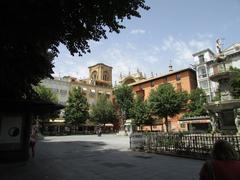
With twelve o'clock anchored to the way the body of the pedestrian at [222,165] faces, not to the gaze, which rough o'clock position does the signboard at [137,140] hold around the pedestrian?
The signboard is roughly at 11 o'clock from the pedestrian.

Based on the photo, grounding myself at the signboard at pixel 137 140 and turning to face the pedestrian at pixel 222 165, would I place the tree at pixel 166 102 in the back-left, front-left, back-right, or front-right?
back-left

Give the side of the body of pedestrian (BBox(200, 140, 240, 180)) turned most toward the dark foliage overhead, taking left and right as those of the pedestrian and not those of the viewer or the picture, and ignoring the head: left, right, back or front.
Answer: left

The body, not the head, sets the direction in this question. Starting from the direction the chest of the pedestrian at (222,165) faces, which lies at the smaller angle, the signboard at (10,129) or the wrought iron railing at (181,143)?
the wrought iron railing

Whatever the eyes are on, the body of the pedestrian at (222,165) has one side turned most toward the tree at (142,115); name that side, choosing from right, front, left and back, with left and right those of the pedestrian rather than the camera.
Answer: front

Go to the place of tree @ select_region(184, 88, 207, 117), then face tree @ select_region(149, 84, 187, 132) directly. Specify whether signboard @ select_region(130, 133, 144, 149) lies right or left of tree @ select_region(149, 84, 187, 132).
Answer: left

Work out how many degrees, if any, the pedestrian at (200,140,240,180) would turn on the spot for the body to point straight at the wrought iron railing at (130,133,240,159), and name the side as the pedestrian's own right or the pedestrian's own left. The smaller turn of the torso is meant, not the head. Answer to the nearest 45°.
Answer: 0° — they already face it

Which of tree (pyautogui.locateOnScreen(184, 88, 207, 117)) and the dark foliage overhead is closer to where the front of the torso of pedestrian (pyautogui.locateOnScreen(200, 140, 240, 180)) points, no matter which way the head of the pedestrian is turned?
the tree

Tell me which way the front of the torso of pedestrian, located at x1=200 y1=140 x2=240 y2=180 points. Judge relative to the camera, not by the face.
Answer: away from the camera

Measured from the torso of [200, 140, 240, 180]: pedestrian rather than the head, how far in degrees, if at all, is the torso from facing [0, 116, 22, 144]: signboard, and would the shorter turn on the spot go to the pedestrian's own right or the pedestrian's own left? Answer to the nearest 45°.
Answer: approximately 45° to the pedestrian's own left

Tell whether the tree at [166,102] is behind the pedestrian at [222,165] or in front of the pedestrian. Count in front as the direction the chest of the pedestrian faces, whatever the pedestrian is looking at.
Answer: in front

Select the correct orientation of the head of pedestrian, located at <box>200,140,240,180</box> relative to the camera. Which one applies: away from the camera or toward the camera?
away from the camera
